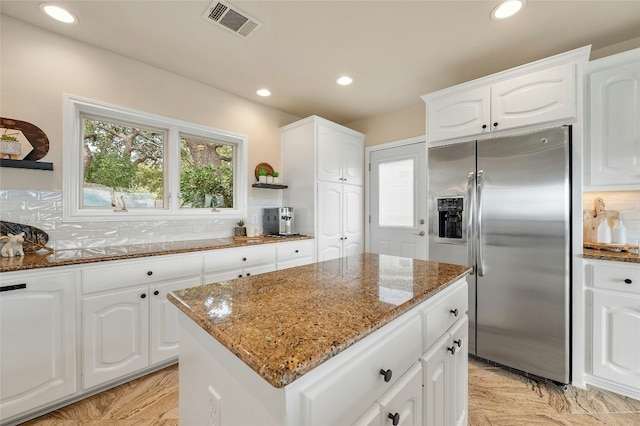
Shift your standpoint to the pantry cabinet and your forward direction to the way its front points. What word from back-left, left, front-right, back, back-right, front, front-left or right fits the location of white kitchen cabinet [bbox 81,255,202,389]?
right

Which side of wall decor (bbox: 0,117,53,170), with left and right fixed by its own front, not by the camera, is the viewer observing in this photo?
front

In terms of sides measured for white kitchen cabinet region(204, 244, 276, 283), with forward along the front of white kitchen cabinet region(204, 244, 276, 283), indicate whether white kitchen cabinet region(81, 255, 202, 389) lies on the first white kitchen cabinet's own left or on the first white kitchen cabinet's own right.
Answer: on the first white kitchen cabinet's own right

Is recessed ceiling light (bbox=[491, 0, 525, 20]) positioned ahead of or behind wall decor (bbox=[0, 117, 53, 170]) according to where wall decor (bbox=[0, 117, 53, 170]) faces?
ahead

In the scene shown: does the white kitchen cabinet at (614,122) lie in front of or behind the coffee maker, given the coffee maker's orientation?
in front

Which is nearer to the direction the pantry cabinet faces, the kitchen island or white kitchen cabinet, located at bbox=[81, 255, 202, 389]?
the kitchen island

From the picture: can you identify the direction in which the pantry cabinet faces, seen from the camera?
facing the viewer and to the right of the viewer

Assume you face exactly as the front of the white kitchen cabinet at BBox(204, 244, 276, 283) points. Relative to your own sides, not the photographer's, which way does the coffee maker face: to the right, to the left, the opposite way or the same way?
the same way

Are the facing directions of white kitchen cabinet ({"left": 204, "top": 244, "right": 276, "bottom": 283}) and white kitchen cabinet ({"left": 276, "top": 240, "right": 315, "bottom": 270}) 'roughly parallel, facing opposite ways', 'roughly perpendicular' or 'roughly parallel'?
roughly parallel

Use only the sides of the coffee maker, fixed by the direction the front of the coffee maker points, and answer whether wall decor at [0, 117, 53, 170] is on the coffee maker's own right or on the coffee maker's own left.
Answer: on the coffee maker's own right

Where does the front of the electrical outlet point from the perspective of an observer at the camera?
facing the viewer

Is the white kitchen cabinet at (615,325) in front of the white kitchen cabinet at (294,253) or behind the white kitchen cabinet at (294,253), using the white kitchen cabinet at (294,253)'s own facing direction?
in front
